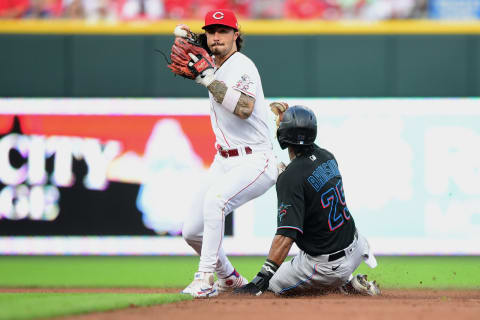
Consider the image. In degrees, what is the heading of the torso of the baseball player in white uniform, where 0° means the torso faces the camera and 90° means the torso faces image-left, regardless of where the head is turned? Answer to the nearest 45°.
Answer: approximately 45°
